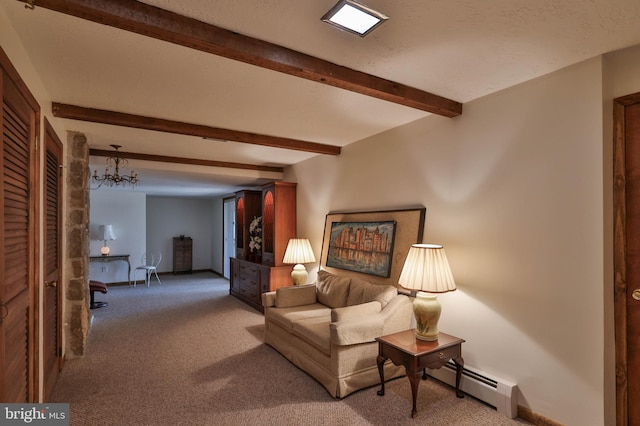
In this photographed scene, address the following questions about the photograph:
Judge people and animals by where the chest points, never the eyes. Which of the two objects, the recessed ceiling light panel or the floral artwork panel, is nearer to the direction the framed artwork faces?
the recessed ceiling light panel

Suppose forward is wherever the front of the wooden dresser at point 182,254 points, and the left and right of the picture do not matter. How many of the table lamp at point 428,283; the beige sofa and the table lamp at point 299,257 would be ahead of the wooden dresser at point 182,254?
3

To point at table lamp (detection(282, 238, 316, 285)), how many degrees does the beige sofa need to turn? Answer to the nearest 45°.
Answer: approximately 135° to its right

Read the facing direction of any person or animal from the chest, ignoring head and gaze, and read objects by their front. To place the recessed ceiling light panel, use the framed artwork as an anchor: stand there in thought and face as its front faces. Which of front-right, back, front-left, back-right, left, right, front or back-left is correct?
front-left

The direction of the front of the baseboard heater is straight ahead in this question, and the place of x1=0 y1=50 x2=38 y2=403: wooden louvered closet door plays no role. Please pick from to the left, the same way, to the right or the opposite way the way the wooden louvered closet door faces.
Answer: the opposite way

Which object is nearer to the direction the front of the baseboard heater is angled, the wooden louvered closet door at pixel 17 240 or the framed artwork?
the wooden louvered closet door

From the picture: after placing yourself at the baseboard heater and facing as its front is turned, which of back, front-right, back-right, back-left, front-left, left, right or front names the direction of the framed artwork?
right

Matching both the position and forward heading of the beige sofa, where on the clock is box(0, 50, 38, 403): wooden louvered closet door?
The wooden louvered closet door is roughly at 12 o'clock from the beige sofa.

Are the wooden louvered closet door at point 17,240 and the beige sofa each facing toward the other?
yes

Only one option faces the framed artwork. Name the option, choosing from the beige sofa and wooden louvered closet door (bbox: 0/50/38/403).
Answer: the wooden louvered closet door

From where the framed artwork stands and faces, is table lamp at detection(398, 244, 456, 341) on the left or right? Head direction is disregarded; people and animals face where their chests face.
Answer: on its left

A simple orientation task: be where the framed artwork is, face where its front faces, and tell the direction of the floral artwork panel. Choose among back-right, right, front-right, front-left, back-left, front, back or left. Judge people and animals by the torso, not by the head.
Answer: right

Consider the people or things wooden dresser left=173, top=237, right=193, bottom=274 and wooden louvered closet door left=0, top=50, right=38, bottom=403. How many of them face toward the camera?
1

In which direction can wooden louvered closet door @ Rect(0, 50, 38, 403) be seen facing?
to the viewer's right
